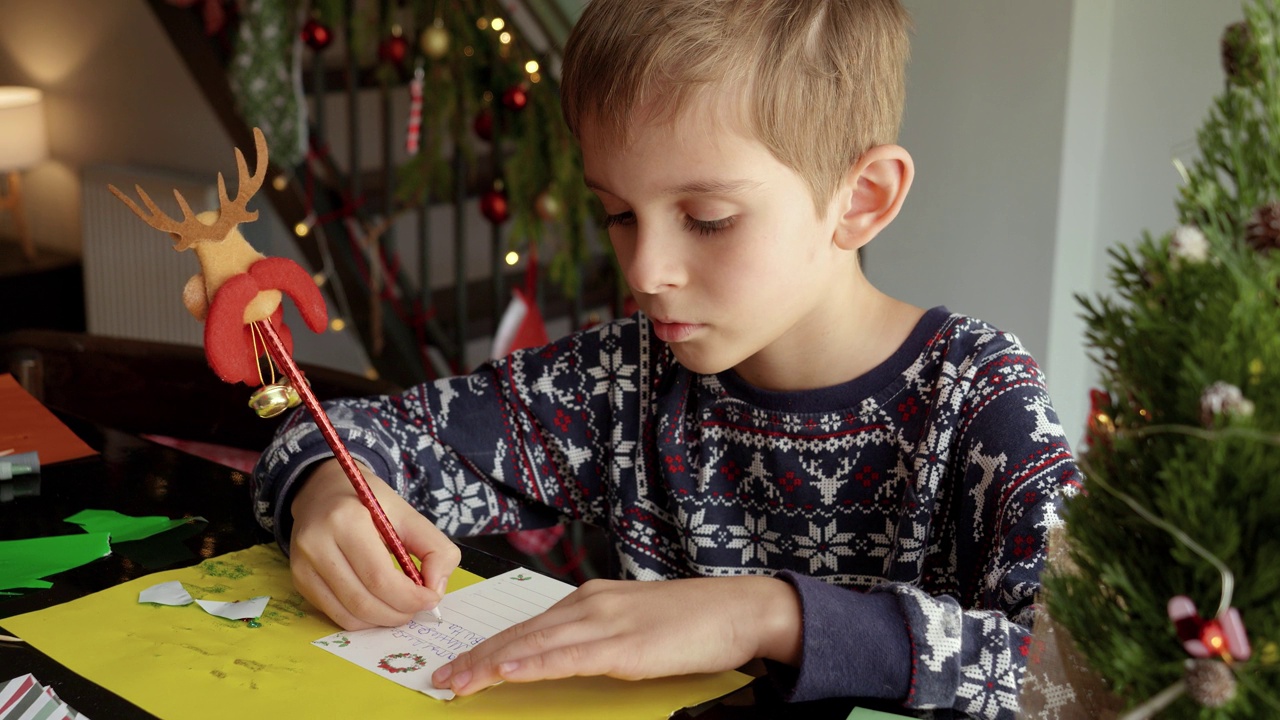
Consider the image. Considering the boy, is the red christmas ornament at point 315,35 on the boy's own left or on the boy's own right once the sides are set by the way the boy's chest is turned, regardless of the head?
on the boy's own right

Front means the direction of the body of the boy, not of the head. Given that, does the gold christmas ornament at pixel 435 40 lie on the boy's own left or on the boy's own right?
on the boy's own right

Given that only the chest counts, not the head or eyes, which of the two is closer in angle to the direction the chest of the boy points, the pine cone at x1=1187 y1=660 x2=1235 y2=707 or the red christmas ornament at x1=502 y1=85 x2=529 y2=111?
the pine cone

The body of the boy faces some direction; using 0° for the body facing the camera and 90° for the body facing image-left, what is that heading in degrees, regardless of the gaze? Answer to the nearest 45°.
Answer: approximately 45°

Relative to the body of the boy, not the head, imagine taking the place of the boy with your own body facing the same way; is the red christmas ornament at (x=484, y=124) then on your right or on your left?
on your right

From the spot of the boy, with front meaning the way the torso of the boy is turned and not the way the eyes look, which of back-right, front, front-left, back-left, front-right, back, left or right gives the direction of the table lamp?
right

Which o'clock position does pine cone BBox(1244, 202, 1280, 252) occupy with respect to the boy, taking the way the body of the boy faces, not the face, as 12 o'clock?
The pine cone is roughly at 8 o'clock from the boy.
